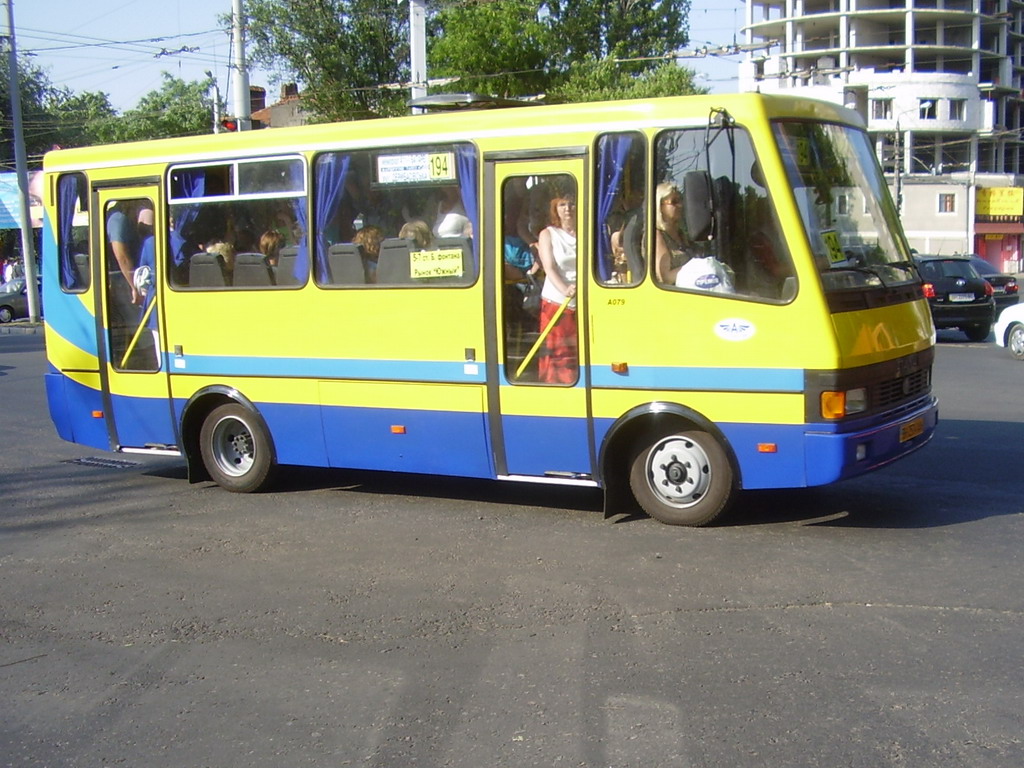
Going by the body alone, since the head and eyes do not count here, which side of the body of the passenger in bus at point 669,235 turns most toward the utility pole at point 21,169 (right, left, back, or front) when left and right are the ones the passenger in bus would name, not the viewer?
back

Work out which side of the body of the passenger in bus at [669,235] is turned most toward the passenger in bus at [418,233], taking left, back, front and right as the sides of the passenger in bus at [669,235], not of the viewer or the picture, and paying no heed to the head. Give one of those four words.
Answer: back

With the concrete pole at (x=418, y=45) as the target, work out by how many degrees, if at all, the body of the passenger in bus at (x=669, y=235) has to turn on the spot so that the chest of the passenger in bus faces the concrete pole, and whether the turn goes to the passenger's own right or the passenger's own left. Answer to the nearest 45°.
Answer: approximately 135° to the passenger's own left

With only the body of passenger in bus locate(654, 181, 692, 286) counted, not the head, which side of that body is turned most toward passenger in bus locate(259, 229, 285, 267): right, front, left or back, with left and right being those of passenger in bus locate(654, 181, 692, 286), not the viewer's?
back

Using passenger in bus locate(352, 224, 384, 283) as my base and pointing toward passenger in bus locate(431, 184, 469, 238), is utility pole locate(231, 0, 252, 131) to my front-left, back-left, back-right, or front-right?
back-left

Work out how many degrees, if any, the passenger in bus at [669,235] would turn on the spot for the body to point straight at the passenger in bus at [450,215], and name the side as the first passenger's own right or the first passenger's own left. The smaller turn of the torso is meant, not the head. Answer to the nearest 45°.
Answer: approximately 180°

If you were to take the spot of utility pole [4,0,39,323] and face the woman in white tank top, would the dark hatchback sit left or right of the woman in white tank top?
left

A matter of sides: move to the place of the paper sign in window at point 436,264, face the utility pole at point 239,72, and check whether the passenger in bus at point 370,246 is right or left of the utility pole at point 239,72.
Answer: left

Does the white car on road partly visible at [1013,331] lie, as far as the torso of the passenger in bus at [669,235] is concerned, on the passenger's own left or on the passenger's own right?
on the passenger's own left

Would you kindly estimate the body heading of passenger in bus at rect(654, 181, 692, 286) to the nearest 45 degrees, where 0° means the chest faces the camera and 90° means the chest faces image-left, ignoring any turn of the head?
approximately 315°

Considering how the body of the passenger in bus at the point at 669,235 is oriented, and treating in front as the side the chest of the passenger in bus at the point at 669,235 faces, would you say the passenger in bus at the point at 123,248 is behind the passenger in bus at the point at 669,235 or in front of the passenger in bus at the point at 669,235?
behind
